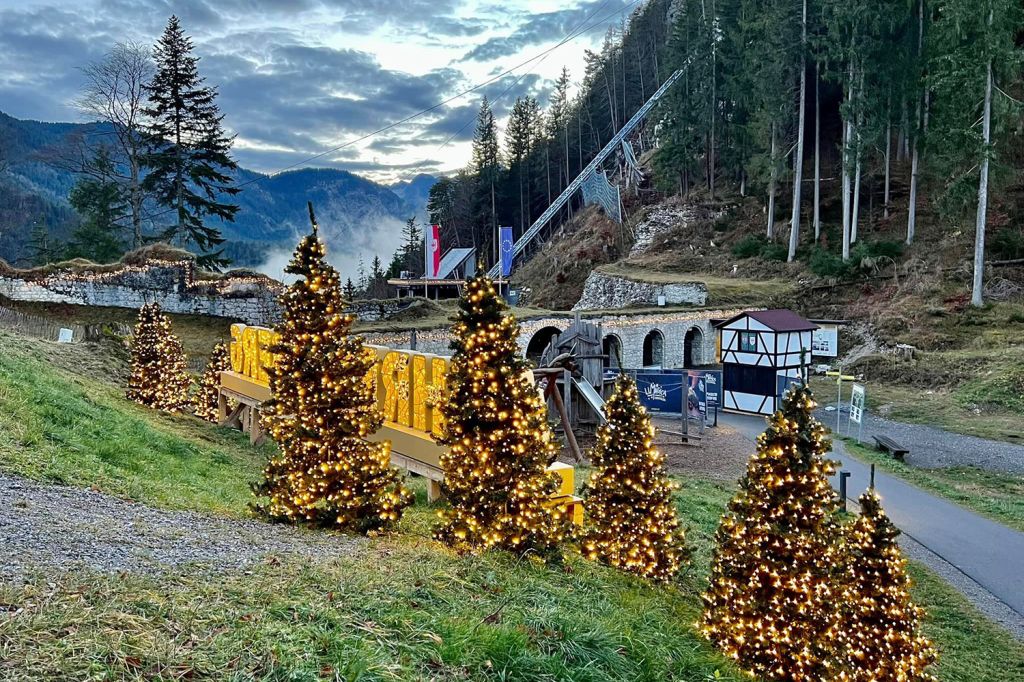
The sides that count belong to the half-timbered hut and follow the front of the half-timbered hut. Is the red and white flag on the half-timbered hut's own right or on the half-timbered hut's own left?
on the half-timbered hut's own right

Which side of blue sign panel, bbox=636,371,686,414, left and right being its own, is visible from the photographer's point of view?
front

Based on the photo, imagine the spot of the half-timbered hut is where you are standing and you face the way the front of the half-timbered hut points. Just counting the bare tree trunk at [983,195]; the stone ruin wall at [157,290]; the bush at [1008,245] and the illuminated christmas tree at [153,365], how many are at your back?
2

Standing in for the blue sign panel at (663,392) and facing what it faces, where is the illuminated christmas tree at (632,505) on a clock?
The illuminated christmas tree is roughly at 12 o'clock from the blue sign panel.

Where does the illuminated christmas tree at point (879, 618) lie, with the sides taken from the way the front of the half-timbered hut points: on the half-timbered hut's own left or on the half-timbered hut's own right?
on the half-timbered hut's own left

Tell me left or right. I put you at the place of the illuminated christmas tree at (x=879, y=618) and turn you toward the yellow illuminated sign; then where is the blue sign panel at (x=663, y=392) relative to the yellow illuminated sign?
right

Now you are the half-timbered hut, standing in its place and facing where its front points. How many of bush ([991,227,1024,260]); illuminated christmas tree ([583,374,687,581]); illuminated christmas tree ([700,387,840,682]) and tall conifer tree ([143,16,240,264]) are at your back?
1

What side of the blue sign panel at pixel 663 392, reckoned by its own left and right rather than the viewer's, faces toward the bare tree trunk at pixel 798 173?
back

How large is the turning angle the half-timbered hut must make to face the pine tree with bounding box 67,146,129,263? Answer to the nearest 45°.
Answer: approximately 45° to its right

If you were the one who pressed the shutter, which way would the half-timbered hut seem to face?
facing the viewer and to the left of the viewer

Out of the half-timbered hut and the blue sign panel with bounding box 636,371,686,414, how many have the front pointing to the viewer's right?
0

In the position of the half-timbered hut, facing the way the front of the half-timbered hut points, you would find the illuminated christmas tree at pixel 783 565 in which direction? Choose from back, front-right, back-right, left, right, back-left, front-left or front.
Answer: front-left

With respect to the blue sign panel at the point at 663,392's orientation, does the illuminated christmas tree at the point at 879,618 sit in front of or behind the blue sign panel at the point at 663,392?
in front

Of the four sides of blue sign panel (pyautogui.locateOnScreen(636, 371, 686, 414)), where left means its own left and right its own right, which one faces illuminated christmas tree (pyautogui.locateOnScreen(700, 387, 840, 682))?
front

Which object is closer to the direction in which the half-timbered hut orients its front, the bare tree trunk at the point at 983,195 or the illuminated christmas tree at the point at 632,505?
the illuminated christmas tree

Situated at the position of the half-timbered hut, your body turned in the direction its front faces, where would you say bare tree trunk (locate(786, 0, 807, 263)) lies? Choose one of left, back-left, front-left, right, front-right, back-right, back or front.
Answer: back-right

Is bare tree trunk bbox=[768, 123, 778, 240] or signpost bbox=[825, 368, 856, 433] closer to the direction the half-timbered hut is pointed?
the signpost

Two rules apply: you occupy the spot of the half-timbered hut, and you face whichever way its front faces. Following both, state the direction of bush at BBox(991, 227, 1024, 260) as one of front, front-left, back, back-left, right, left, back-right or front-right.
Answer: back

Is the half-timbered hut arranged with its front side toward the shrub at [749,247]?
no

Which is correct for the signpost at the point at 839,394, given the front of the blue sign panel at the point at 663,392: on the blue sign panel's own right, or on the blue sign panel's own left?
on the blue sign panel's own left

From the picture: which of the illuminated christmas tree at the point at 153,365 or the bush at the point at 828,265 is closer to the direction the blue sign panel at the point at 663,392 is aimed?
the illuminated christmas tree
